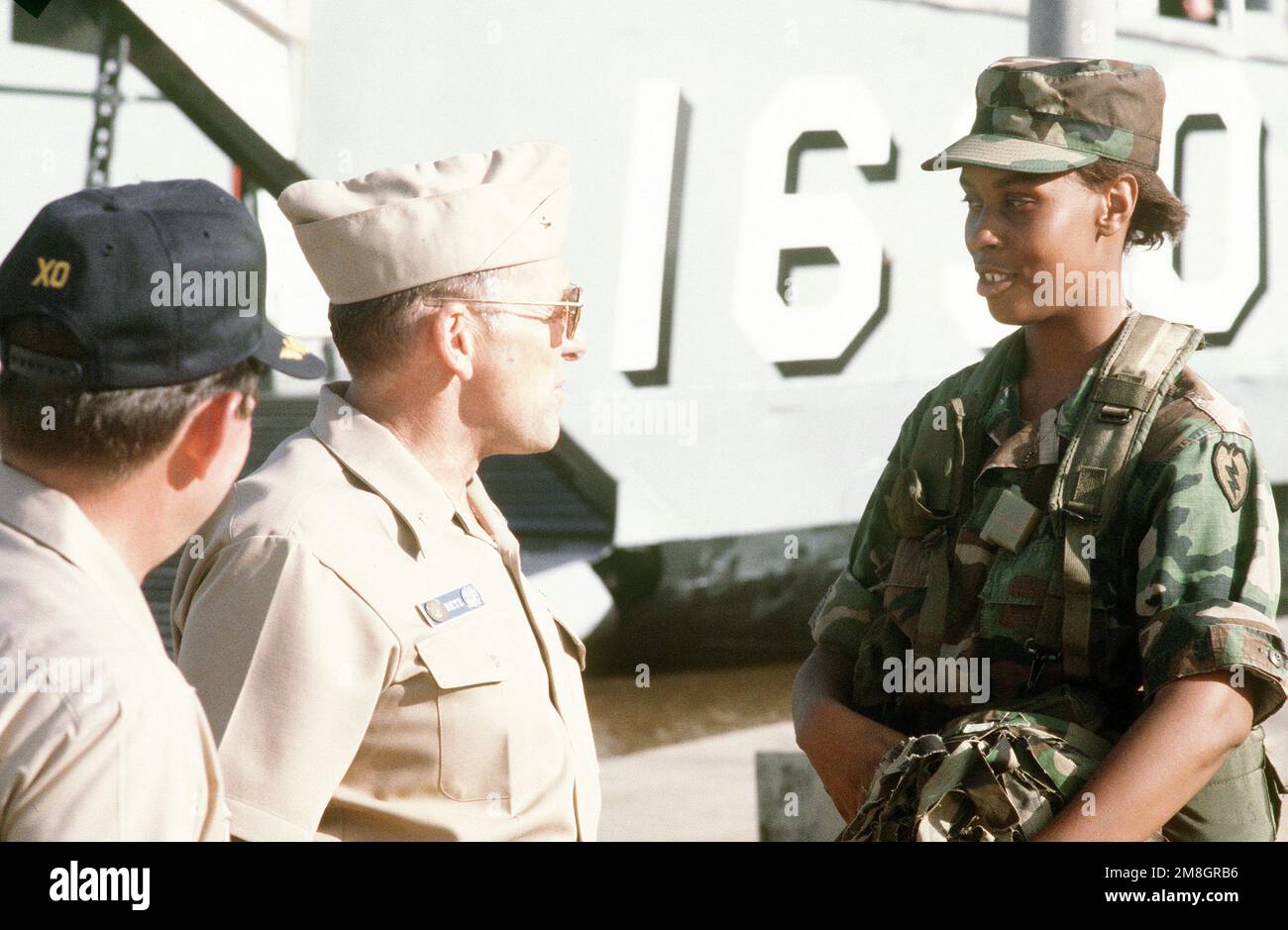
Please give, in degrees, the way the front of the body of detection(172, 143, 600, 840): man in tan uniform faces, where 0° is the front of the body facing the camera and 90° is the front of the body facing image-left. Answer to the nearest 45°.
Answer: approximately 315°

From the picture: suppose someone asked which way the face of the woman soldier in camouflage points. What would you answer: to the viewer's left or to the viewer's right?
to the viewer's left

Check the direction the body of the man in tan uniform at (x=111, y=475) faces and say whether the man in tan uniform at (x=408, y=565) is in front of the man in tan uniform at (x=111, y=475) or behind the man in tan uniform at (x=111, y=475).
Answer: in front

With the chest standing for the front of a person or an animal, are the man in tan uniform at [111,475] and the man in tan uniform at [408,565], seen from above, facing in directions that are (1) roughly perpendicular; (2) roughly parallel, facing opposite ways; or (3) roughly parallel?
roughly perpendicular

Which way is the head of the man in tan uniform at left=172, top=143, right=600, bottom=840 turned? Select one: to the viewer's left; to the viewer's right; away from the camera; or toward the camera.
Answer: to the viewer's right

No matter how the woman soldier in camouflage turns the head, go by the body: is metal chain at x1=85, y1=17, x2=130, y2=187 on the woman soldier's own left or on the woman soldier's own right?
on the woman soldier's own right

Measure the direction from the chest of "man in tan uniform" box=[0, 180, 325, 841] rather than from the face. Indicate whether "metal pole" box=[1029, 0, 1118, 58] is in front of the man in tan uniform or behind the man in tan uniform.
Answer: in front

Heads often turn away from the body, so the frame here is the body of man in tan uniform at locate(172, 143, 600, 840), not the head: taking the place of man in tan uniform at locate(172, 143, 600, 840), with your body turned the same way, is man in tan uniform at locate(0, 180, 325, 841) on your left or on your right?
on your right

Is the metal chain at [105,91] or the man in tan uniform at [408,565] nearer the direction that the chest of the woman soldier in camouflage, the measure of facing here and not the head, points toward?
the man in tan uniform

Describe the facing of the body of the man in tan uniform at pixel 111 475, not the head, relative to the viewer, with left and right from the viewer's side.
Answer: facing away from the viewer and to the right of the viewer

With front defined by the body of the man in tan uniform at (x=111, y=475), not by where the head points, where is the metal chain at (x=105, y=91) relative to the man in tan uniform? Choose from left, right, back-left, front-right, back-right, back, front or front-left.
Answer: front-left
